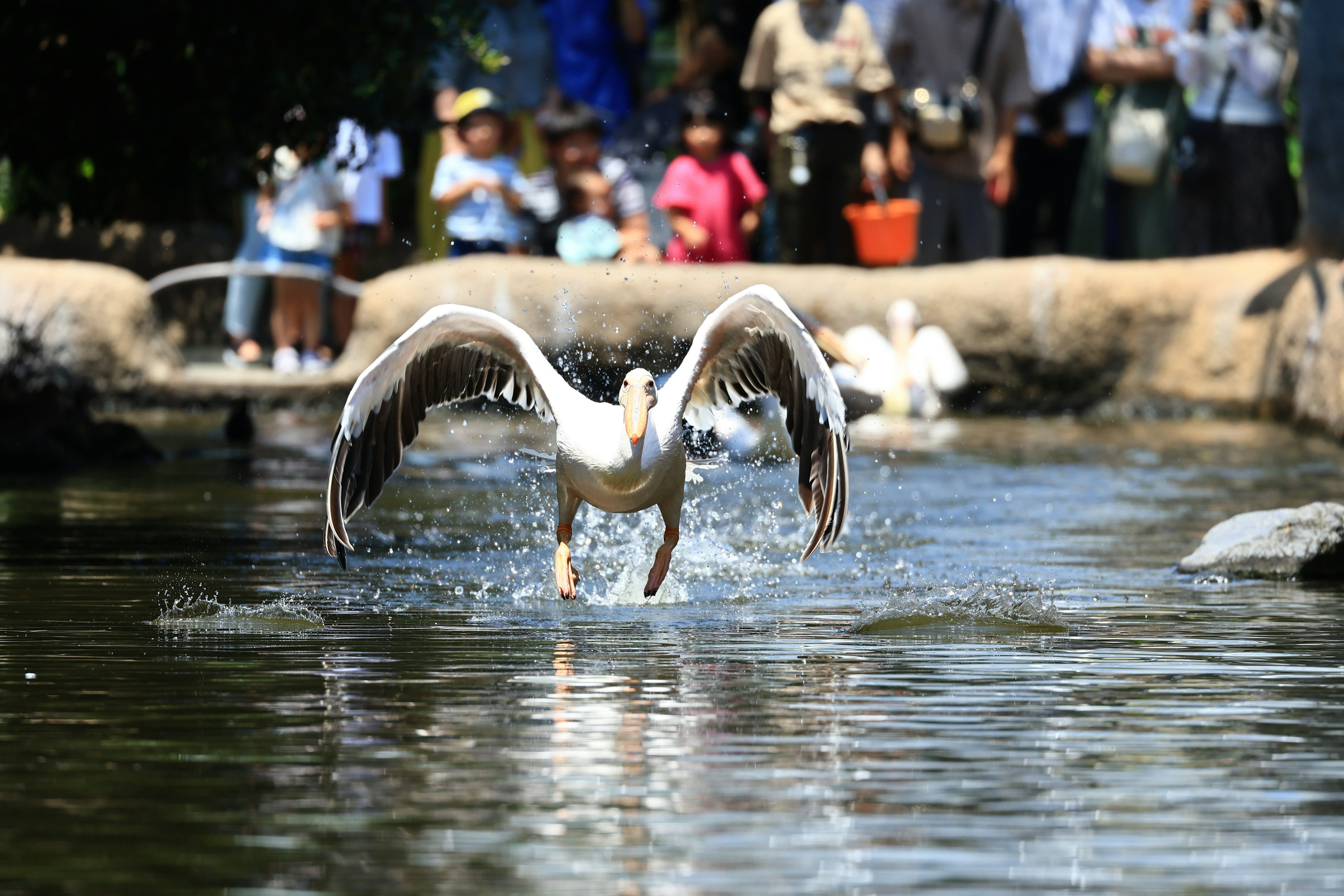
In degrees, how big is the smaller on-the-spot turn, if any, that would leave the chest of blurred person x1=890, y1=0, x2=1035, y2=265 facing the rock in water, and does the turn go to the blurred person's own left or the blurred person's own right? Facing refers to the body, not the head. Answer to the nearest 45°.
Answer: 0° — they already face it

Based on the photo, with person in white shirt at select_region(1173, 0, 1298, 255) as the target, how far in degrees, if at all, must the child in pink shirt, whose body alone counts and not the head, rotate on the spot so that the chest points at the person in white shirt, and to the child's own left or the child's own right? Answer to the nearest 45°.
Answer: approximately 90° to the child's own left

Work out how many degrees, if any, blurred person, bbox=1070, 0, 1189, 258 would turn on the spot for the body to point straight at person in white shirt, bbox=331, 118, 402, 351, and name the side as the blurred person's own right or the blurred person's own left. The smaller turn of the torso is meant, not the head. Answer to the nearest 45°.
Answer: approximately 90° to the blurred person's own right

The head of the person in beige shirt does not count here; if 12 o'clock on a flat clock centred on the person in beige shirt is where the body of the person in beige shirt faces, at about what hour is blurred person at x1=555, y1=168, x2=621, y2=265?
The blurred person is roughly at 4 o'clock from the person in beige shirt.

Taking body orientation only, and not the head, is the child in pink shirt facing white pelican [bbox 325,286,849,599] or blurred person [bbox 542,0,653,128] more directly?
the white pelican

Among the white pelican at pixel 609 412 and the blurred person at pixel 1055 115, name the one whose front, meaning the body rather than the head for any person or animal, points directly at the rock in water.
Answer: the blurred person

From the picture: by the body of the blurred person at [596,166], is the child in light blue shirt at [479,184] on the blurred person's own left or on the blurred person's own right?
on the blurred person's own right

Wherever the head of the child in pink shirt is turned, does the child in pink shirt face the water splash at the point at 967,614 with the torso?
yes

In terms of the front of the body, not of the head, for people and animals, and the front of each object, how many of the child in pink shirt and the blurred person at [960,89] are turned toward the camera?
2

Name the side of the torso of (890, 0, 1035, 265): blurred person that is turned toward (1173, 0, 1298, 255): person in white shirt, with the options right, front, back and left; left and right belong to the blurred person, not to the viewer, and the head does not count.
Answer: left

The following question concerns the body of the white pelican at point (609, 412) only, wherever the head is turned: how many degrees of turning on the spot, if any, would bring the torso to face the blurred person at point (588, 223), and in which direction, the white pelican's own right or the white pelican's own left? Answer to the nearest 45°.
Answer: approximately 180°
